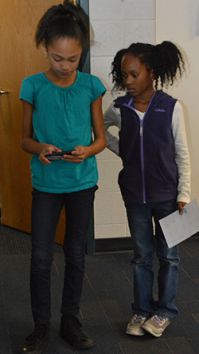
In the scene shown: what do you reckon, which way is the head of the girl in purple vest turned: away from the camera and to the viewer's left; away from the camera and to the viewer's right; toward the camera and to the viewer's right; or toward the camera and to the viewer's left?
toward the camera and to the viewer's left

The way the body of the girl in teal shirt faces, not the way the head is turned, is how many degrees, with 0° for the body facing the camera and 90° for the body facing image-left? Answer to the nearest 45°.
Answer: approximately 0°

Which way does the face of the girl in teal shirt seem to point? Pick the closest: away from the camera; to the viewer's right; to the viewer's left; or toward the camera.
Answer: toward the camera
